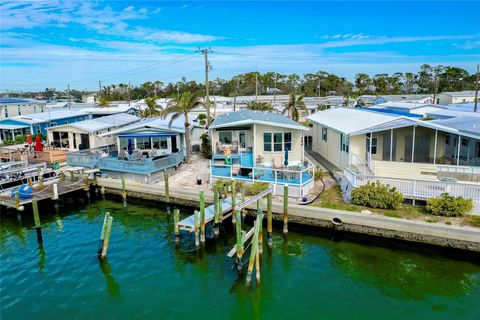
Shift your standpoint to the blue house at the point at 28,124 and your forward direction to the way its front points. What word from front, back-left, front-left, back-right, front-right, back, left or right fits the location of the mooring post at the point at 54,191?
front-left

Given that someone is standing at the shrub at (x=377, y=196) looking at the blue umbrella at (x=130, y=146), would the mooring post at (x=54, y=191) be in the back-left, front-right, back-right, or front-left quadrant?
front-left

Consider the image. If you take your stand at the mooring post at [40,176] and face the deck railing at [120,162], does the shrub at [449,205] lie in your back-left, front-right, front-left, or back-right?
front-right

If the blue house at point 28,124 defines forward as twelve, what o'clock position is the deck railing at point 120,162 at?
The deck railing is roughly at 10 o'clock from the blue house.

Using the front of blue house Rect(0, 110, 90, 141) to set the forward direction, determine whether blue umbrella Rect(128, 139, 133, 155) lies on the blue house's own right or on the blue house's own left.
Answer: on the blue house's own left

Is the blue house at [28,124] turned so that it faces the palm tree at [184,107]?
no

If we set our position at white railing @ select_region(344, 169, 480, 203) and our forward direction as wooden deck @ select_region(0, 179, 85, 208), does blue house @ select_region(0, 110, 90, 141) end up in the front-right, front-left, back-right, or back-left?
front-right

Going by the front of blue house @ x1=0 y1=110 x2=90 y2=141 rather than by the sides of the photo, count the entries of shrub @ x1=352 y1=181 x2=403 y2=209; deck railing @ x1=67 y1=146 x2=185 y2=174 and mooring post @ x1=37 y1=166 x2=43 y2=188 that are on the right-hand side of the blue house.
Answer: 0

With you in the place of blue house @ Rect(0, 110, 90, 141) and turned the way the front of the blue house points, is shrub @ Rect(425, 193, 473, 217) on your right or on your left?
on your left

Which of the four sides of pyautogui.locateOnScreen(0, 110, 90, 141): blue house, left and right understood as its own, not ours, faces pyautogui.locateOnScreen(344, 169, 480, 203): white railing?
left

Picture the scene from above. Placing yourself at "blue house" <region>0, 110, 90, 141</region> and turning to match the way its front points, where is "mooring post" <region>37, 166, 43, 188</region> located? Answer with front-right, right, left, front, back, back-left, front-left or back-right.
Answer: front-left

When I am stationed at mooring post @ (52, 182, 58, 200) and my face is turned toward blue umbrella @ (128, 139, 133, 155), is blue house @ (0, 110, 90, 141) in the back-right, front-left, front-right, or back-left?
front-left

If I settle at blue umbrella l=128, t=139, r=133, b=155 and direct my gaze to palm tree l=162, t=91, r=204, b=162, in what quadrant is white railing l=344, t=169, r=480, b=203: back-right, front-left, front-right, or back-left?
front-right

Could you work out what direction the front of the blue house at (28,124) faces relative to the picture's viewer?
facing the viewer and to the left of the viewer

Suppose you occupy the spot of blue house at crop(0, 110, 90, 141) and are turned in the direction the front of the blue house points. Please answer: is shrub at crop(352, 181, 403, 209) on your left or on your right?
on your left

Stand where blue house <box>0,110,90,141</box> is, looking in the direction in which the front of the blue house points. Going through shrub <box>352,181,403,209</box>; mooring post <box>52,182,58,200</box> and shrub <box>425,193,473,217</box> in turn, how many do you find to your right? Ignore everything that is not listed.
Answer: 0
